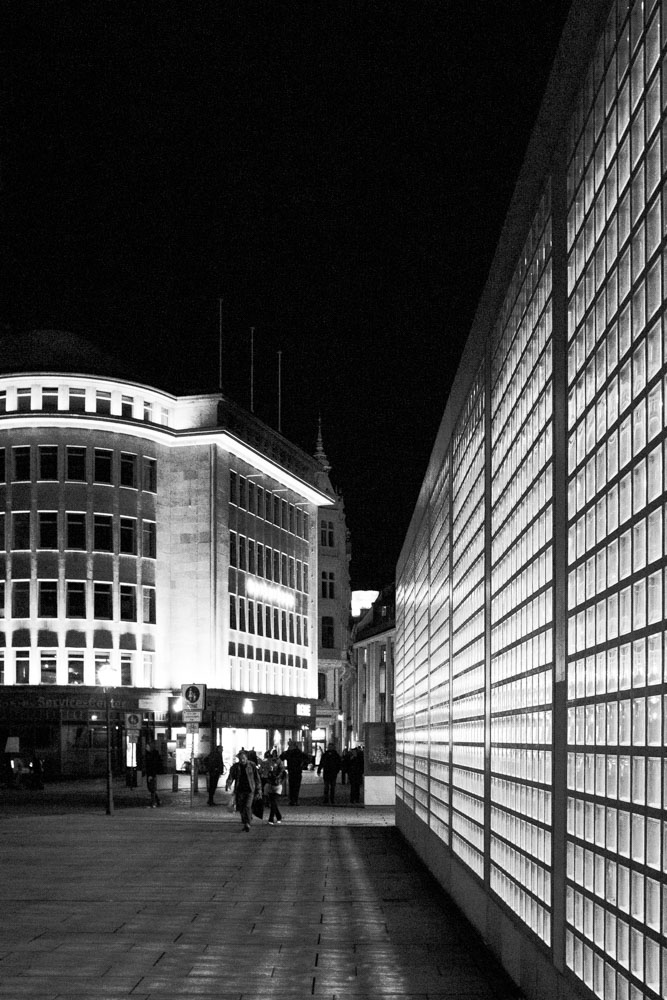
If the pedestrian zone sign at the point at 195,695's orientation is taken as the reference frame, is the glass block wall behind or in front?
in front

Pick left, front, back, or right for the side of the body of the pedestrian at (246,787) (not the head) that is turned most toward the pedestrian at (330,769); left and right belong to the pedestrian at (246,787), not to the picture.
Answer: back

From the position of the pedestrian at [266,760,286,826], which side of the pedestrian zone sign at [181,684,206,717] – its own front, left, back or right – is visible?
front

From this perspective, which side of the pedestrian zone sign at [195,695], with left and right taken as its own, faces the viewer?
front

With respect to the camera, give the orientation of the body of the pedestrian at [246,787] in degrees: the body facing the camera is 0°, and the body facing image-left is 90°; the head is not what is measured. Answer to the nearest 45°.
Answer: approximately 0°
